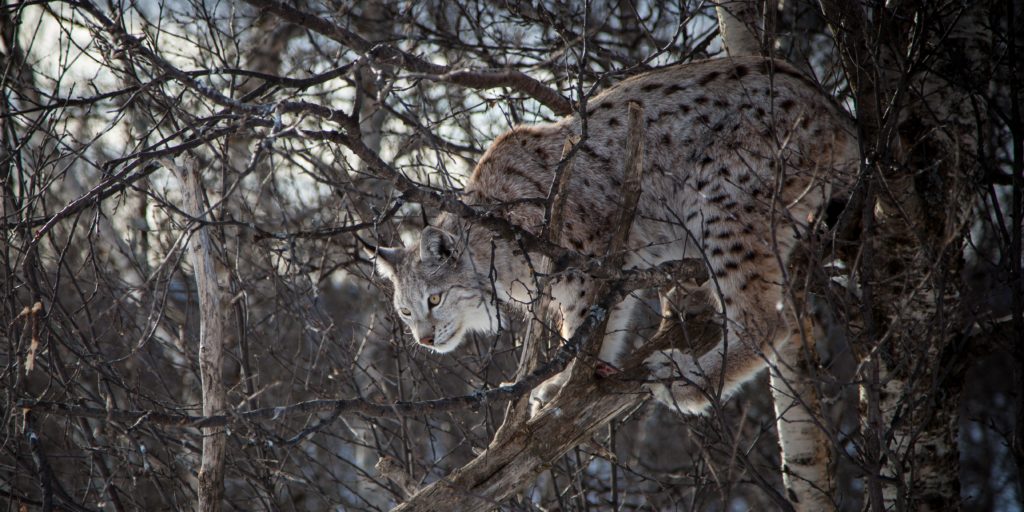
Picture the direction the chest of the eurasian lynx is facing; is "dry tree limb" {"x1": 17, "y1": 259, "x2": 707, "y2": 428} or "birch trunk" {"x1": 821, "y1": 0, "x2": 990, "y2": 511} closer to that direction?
the dry tree limb

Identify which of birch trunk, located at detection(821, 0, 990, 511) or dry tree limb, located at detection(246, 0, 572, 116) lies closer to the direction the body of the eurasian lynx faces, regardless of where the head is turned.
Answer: the dry tree limb

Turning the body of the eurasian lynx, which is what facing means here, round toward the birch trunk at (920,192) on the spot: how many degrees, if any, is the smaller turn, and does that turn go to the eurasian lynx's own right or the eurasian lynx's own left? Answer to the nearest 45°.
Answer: approximately 180°

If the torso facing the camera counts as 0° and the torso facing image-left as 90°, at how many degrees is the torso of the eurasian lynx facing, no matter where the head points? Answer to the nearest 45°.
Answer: approximately 90°

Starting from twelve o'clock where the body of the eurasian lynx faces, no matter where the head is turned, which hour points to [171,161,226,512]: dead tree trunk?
The dead tree trunk is roughly at 1 o'clock from the eurasian lynx.
